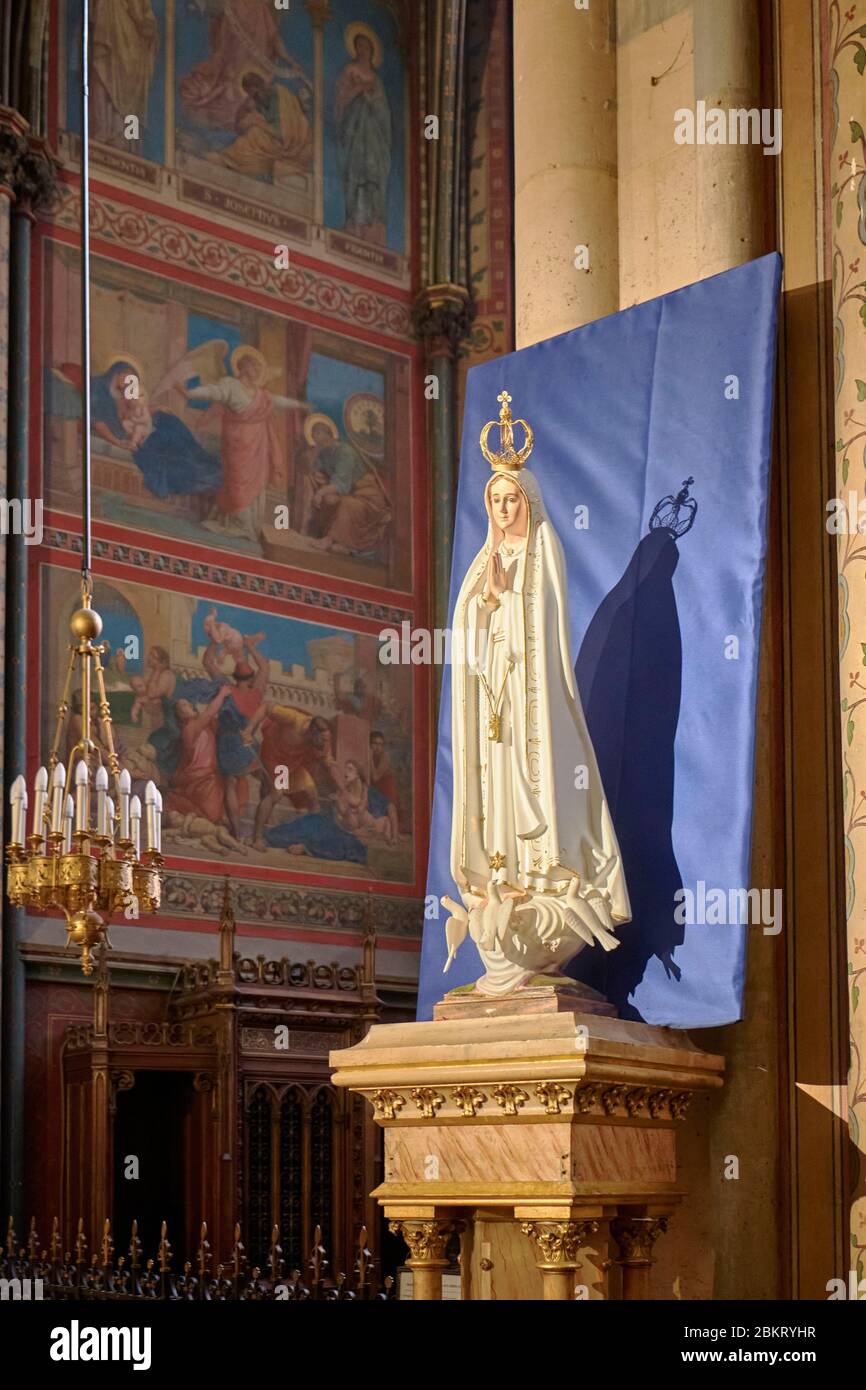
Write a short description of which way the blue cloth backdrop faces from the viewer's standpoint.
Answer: facing the viewer and to the left of the viewer

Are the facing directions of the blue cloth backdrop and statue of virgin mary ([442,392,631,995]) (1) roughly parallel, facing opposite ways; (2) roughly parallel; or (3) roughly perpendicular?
roughly parallel

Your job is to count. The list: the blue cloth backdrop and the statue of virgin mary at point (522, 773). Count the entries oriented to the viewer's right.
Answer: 0

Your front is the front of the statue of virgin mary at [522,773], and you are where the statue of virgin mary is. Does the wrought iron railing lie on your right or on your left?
on your right
